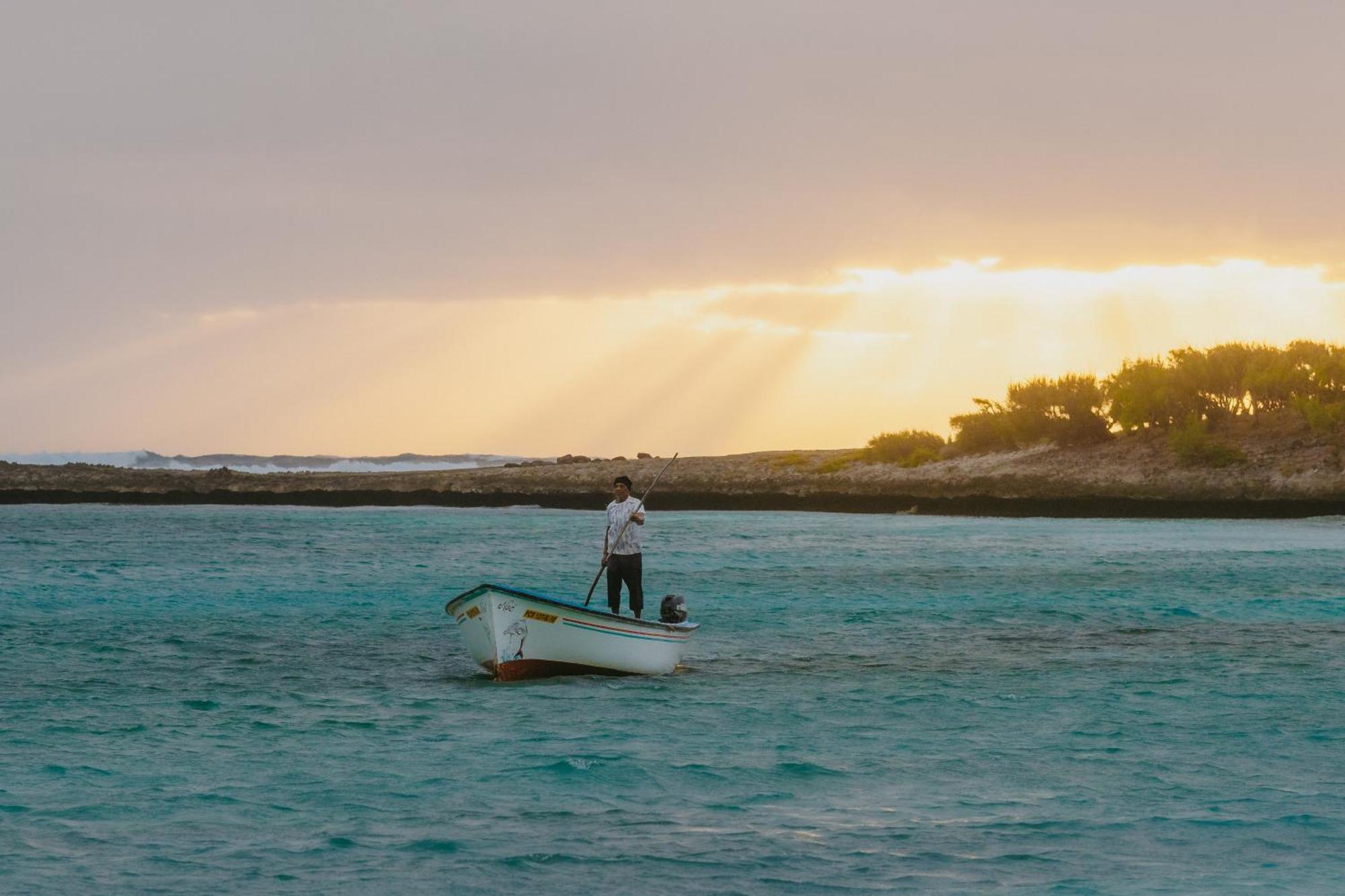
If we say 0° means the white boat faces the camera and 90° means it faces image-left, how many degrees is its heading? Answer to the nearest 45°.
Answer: approximately 45°
